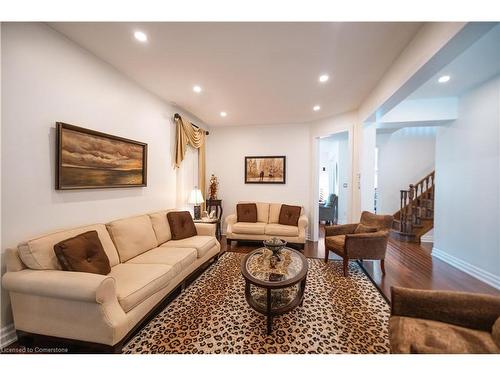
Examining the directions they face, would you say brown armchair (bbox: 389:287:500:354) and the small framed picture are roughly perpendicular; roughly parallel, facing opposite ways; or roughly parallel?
roughly perpendicular

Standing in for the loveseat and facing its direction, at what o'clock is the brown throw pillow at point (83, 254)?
The brown throw pillow is roughly at 1 o'clock from the loveseat.

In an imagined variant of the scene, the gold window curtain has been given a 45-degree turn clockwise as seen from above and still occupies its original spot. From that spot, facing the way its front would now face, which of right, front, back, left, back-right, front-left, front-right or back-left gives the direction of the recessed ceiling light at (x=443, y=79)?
front-left

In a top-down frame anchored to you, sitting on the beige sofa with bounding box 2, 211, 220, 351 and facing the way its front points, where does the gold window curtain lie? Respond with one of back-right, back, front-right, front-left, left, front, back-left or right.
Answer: left

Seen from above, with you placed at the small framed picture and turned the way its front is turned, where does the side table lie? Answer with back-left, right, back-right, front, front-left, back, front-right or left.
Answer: right

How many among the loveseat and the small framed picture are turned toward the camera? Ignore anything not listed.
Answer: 2

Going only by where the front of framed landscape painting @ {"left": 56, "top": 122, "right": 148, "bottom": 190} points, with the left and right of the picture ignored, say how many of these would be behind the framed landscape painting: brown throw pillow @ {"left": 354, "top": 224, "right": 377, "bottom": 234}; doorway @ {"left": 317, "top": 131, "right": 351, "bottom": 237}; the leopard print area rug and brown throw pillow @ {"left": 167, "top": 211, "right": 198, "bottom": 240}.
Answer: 0

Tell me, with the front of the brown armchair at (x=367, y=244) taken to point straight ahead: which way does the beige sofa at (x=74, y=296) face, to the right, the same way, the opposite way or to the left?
the opposite way

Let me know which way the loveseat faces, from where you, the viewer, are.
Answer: facing the viewer

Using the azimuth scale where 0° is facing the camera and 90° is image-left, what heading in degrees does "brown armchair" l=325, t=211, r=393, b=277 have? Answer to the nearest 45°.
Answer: approximately 45°

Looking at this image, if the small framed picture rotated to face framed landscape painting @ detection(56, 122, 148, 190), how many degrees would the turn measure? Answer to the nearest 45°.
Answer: approximately 45° to its right

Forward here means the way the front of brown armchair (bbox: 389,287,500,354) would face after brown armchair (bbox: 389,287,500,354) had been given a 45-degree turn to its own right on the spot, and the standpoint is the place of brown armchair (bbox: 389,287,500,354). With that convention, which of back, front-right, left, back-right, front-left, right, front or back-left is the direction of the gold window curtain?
front

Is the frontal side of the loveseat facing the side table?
no

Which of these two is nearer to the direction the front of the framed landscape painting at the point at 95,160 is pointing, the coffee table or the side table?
the coffee table

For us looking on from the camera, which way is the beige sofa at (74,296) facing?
facing the viewer and to the right of the viewer

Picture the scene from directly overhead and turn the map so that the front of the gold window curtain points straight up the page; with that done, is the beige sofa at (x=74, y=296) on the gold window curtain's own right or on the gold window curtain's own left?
on the gold window curtain's own right

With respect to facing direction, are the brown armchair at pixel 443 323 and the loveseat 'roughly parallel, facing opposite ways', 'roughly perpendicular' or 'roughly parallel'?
roughly perpendicular
